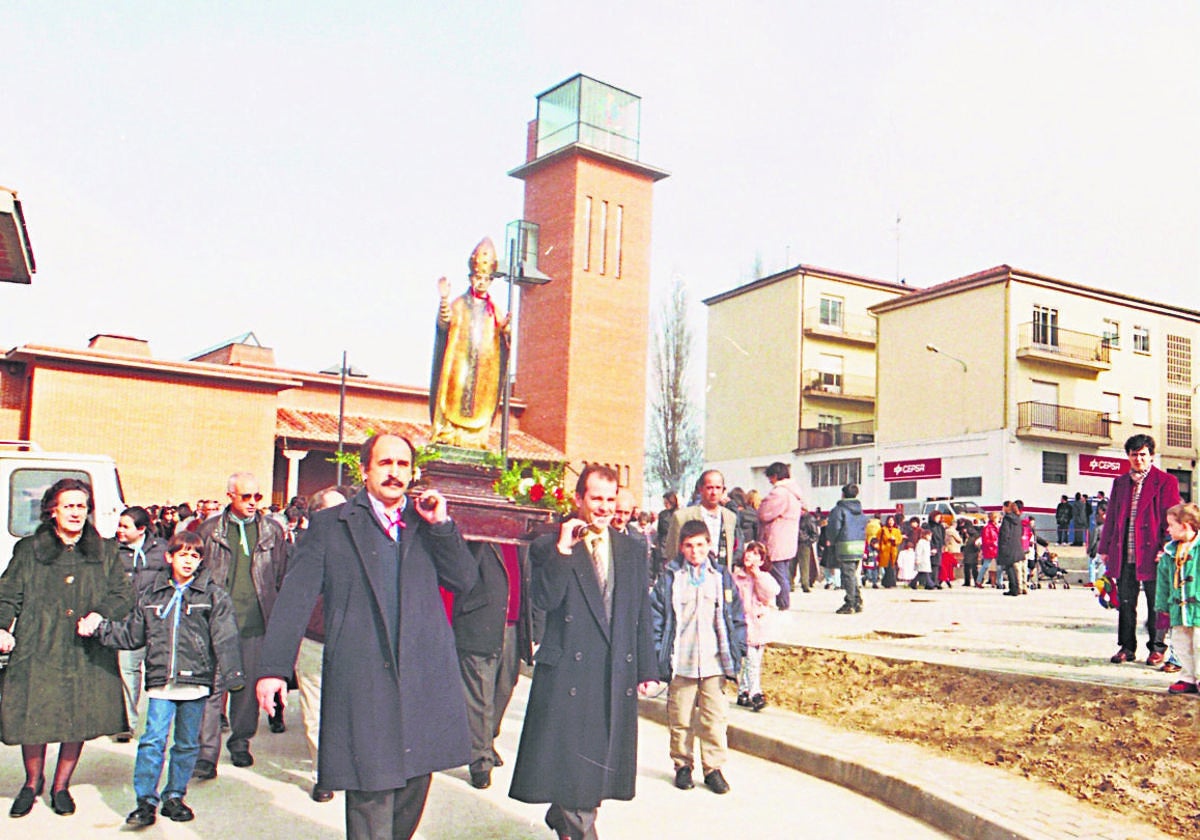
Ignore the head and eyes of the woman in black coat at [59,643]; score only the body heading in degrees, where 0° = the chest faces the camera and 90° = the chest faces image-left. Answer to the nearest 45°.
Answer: approximately 0°

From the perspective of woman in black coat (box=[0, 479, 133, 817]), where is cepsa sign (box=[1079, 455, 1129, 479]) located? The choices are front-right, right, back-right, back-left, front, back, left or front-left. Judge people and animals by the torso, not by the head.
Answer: back-left

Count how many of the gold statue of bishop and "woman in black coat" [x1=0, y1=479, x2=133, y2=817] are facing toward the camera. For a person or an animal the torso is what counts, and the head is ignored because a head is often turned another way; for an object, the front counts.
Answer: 2

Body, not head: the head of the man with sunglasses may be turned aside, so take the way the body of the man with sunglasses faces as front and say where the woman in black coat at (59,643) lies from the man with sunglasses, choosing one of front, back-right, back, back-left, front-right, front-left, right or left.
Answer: front-right

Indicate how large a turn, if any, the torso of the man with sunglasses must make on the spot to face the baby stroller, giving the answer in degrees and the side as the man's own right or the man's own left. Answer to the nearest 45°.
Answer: approximately 135° to the man's own left

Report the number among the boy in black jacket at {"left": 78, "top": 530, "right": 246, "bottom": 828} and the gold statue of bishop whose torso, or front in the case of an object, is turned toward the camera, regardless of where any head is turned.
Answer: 2

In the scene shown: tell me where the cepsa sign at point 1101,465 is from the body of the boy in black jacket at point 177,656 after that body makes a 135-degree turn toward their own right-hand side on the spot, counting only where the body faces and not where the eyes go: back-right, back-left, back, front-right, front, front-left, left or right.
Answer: right

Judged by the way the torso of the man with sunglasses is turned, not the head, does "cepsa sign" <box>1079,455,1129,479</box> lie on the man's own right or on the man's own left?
on the man's own left
